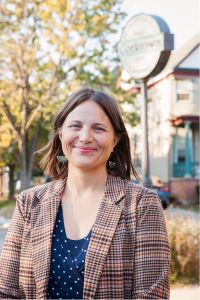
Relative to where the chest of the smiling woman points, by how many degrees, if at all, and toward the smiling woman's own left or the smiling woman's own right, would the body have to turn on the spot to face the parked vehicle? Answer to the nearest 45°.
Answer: approximately 180°

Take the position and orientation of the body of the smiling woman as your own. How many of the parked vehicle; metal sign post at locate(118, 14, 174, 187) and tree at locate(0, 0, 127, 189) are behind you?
3

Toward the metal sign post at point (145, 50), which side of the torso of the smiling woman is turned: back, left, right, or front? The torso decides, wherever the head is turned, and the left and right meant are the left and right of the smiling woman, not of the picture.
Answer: back

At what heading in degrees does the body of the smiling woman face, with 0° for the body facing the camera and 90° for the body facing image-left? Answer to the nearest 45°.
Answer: approximately 0°

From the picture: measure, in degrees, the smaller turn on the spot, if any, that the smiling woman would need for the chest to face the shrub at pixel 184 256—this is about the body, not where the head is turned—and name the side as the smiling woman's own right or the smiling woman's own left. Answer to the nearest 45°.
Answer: approximately 180°

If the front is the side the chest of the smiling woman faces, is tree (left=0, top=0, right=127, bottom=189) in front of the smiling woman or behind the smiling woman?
behind
